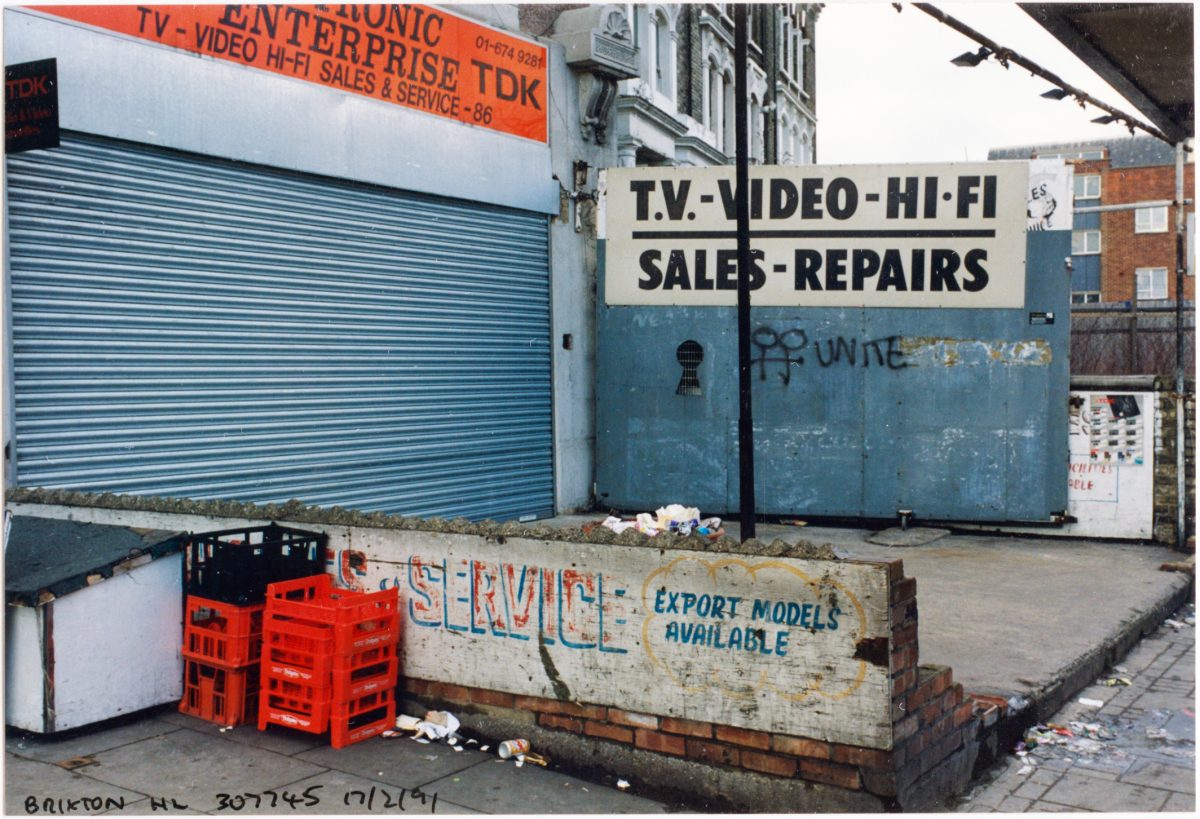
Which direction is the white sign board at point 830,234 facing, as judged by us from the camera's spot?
facing the viewer

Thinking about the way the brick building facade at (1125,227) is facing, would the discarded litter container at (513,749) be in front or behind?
in front

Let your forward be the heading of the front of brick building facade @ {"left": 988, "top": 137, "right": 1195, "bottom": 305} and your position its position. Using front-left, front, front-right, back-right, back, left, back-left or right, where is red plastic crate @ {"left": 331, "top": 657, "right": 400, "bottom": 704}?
front

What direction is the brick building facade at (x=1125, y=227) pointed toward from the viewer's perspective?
toward the camera

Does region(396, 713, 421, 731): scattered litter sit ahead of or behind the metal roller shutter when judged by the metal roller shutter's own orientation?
ahead

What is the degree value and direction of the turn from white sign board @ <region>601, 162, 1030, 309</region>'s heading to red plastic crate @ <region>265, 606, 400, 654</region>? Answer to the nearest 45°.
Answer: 0° — it already faces it

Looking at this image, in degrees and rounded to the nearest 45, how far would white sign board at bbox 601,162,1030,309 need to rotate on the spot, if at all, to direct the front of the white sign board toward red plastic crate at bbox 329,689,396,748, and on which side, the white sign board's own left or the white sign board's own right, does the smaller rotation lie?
0° — it already faces it

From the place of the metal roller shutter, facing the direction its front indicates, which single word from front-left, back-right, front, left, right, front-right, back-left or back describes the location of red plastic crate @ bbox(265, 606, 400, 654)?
front-right

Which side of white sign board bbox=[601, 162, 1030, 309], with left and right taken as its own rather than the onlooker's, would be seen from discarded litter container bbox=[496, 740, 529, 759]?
front

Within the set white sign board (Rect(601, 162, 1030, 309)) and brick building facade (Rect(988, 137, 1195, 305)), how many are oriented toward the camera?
2

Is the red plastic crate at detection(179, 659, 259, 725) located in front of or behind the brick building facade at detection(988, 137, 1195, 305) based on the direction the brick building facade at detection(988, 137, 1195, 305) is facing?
in front

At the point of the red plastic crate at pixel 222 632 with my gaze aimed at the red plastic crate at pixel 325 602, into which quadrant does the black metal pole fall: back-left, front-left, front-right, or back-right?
front-left

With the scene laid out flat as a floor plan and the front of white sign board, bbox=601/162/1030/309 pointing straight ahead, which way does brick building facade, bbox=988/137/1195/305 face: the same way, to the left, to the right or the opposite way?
the same way

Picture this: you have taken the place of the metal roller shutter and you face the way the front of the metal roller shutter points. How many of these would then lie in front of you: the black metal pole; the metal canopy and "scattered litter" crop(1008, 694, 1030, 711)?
3
